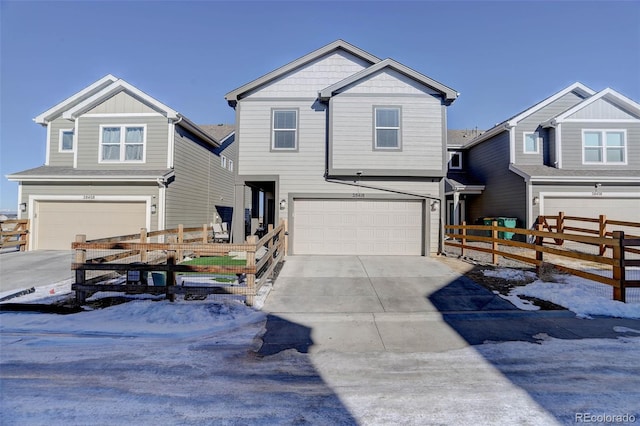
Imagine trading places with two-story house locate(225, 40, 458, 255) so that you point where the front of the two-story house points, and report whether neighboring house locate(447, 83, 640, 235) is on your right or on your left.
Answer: on your left

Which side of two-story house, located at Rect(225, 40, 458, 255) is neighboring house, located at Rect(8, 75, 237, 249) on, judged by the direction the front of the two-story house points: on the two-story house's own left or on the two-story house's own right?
on the two-story house's own right

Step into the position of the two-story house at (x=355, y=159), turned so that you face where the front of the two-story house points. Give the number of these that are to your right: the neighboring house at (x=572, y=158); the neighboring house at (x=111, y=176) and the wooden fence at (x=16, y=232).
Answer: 2

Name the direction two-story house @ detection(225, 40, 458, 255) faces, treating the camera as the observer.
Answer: facing the viewer

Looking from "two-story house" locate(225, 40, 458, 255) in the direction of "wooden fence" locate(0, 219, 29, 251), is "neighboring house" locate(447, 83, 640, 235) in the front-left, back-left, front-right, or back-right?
back-right

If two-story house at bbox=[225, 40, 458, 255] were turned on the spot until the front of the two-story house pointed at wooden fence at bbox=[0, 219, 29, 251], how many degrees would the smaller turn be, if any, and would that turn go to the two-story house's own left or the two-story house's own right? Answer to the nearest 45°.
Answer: approximately 90° to the two-story house's own right
